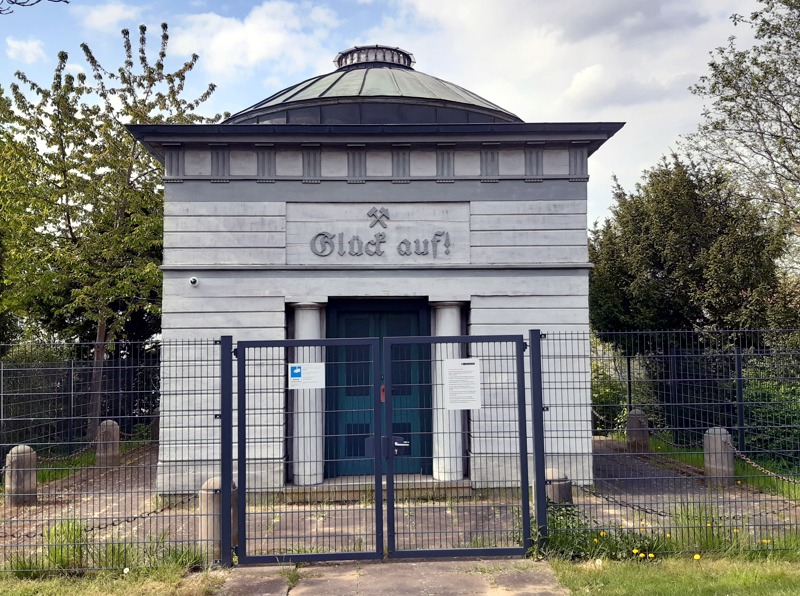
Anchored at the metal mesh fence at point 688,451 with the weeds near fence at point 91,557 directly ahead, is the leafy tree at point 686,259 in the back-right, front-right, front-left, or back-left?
back-right

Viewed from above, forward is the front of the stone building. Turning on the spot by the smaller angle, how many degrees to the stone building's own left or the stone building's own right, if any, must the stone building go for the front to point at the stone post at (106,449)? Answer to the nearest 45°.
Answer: approximately 45° to the stone building's own right

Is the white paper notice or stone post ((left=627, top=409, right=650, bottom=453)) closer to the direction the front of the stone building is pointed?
the white paper notice

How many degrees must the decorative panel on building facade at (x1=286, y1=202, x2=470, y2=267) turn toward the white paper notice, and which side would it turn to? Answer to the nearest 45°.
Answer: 0° — it already faces it

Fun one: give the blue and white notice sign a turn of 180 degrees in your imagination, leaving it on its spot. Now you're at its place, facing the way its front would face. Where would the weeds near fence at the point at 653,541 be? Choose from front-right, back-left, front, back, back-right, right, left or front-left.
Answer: right

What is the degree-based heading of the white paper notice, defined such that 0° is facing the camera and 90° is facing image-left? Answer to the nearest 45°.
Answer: approximately 0°

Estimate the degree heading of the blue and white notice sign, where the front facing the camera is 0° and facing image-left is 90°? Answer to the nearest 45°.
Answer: approximately 0°

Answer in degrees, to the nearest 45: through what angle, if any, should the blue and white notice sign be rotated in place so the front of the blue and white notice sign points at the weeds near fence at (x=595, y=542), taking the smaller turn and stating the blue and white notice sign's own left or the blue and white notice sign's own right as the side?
approximately 90° to the blue and white notice sign's own left

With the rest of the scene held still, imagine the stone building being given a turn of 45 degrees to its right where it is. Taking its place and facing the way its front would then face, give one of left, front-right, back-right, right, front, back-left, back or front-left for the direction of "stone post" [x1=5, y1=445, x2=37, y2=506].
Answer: front-right

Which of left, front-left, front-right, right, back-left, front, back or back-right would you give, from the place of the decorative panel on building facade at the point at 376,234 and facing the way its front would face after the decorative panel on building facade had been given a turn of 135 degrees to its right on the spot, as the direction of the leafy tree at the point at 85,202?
front

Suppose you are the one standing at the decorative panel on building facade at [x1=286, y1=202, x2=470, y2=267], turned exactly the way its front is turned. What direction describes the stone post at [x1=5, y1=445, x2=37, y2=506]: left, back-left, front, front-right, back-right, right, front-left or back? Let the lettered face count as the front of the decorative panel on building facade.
right
